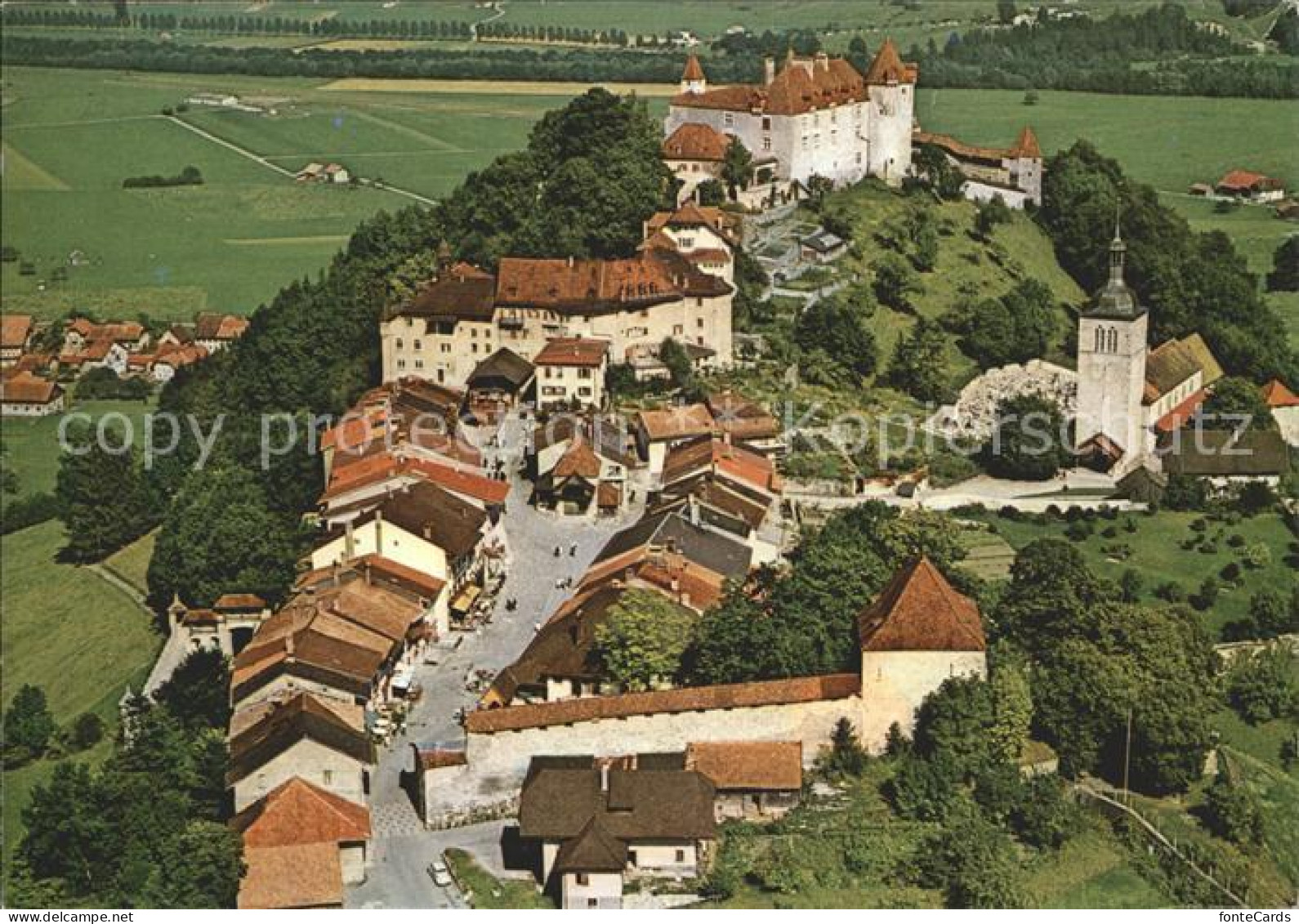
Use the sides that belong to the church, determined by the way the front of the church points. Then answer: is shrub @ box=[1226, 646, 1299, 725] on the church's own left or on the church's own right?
on the church's own left

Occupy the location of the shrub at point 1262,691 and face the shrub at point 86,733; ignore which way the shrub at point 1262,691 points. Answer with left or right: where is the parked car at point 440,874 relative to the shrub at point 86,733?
left

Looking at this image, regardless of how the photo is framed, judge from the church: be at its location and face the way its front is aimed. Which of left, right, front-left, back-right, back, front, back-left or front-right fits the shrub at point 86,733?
front

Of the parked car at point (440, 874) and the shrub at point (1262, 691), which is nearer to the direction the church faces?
the parked car

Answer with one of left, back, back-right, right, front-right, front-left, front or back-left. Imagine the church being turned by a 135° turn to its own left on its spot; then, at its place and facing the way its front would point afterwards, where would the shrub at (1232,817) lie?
right

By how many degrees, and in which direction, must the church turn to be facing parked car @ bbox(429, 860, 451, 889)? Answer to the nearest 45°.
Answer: approximately 45° to its left

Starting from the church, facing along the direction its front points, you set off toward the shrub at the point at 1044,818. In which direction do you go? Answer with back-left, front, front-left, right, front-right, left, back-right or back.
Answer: front-left

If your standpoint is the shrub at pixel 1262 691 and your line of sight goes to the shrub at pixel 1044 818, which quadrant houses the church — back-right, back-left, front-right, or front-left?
back-right

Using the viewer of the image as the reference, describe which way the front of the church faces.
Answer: facing the viewer and to the left of the viewer
